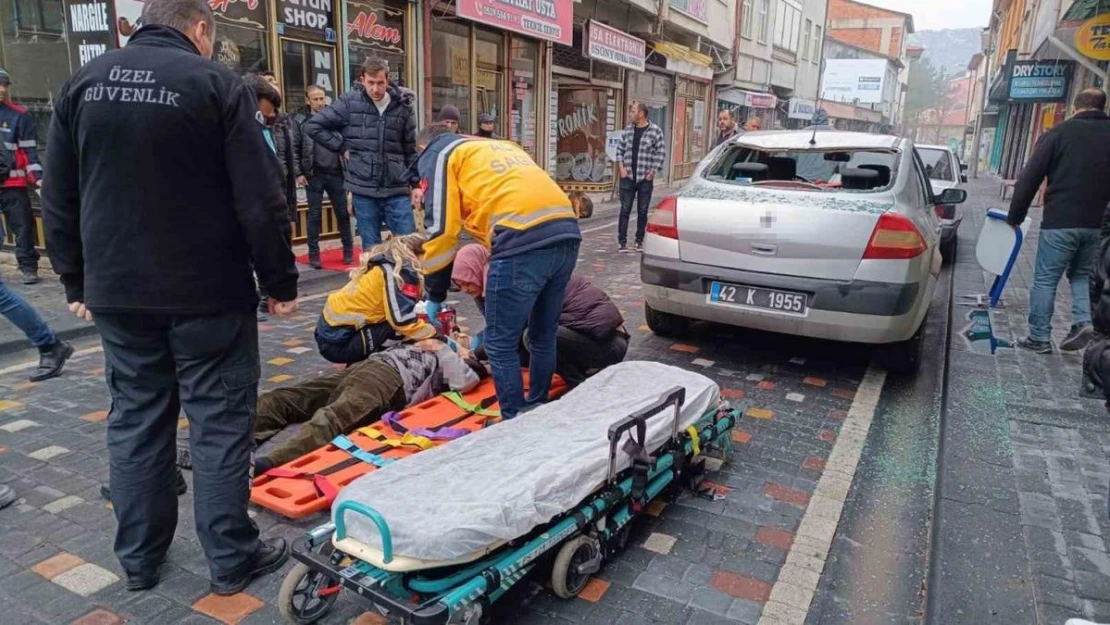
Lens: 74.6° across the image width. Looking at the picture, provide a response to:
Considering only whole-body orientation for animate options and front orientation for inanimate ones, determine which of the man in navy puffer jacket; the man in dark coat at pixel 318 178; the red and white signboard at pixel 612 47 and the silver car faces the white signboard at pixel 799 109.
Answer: the silver car

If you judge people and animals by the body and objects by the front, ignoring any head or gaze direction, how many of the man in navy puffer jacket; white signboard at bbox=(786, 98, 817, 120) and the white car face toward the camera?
2

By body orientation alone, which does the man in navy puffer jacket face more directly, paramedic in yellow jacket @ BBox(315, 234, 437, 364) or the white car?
the paramedic in yellow jacket

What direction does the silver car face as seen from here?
away from the camera

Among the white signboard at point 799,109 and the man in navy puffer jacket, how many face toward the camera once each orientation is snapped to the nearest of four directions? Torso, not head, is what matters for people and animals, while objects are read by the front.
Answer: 2

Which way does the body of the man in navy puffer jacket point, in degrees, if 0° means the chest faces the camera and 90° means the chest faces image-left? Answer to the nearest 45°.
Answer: approximately 0°

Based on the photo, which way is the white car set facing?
away from the camera

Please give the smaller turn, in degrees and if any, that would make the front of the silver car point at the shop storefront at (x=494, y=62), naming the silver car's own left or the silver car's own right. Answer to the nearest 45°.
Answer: approximately 45° to the silver car's own left
